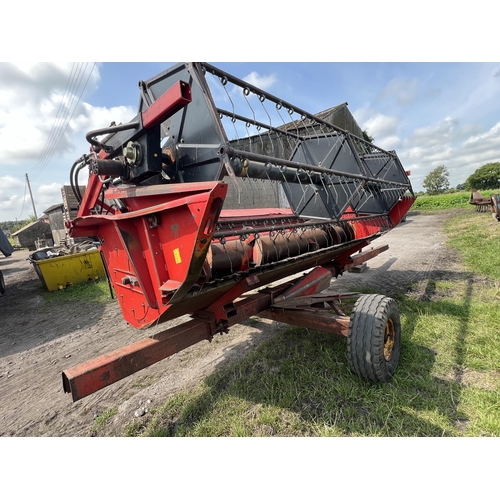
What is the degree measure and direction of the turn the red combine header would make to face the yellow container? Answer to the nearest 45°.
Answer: approximately 180°

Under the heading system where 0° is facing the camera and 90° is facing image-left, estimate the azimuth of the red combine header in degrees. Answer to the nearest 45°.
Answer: approximately 315°

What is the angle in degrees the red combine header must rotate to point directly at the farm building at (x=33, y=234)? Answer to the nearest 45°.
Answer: approximately 180°
